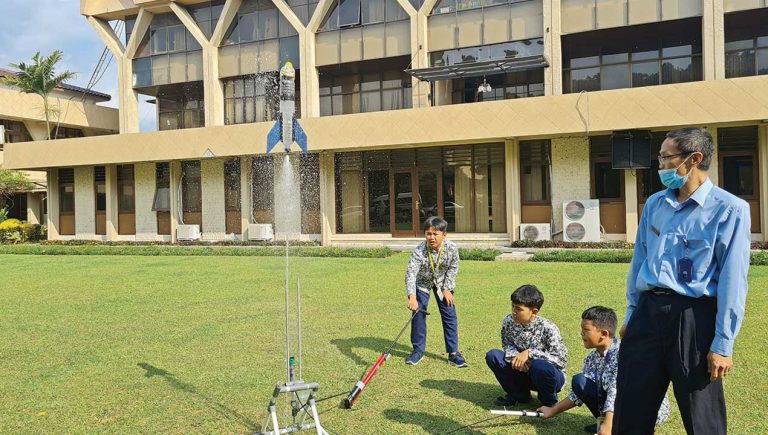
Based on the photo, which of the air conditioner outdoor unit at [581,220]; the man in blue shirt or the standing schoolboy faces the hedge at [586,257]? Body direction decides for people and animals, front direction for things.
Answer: the air conditioner outdoor unit

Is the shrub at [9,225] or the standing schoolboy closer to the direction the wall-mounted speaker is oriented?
the standing schoolboy

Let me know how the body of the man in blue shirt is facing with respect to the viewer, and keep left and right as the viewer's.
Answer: facing the viewer and to the left of the viewer

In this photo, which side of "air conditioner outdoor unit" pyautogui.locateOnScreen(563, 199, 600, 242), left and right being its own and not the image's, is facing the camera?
front

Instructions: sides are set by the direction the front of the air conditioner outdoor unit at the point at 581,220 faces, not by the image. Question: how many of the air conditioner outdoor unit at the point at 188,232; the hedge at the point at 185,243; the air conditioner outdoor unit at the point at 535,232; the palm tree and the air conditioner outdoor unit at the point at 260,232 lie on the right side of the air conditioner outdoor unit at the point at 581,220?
5

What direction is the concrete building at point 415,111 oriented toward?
toward the camera

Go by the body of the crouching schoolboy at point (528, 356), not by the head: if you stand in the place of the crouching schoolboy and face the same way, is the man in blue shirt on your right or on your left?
on your left

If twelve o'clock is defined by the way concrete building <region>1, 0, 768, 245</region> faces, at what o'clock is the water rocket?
The water rocket is roughly at 12 o'clock from the concrete building.

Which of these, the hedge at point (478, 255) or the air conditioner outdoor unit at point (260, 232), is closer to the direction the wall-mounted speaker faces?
the hedge

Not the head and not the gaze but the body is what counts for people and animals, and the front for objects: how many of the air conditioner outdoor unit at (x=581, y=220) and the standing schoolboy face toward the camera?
2

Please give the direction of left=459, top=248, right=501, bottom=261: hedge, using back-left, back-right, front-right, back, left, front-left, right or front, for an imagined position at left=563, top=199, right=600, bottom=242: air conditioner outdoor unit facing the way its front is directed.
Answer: front-right

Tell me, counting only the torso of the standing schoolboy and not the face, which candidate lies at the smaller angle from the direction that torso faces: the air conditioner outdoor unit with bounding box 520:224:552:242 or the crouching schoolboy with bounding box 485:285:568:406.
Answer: the crouching schoolboy

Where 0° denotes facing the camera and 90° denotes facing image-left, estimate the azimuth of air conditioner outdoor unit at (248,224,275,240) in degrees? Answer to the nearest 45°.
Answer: approximately 0°

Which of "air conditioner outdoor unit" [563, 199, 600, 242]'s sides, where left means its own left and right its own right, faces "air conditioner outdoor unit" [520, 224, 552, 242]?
right

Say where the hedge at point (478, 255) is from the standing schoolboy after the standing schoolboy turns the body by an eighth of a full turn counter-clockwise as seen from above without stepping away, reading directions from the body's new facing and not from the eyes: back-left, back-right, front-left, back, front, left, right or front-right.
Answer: back-left

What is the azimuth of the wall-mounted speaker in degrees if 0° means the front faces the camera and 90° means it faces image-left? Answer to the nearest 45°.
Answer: approximately 0°
